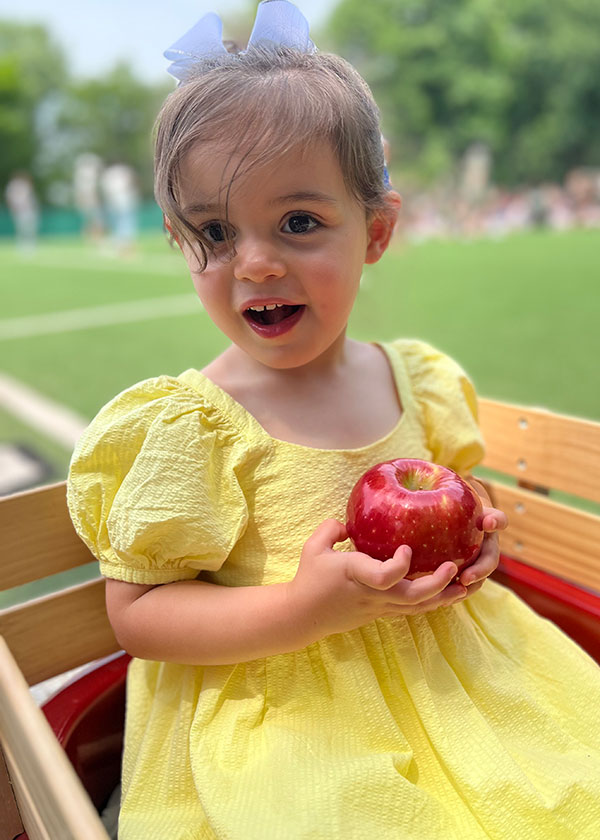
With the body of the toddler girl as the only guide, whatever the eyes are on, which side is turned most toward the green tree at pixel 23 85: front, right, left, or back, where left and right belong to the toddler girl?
back

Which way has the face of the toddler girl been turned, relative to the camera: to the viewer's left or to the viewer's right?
to the viewer's left

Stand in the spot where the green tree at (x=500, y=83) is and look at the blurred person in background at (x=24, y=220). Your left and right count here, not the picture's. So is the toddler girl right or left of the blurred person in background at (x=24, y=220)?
left

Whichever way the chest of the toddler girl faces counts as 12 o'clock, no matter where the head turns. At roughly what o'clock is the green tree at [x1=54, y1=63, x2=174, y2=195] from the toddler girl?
The green tree is roughly at 7 o'clock from the toddler girl.

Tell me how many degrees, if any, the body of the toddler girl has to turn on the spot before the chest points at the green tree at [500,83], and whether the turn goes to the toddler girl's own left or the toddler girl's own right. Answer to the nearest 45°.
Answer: approximately 135° to the toddler girl's own left

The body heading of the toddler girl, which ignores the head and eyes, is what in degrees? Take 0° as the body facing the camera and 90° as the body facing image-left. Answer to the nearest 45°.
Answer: approximately 315°

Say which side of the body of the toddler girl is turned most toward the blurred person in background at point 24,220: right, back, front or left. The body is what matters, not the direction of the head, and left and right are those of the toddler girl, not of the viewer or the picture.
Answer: back

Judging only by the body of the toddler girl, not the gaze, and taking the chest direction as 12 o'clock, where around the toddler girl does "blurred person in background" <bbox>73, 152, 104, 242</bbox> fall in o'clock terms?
The blurred person in background is roughly at 7 o'clock from the toddler girl.
